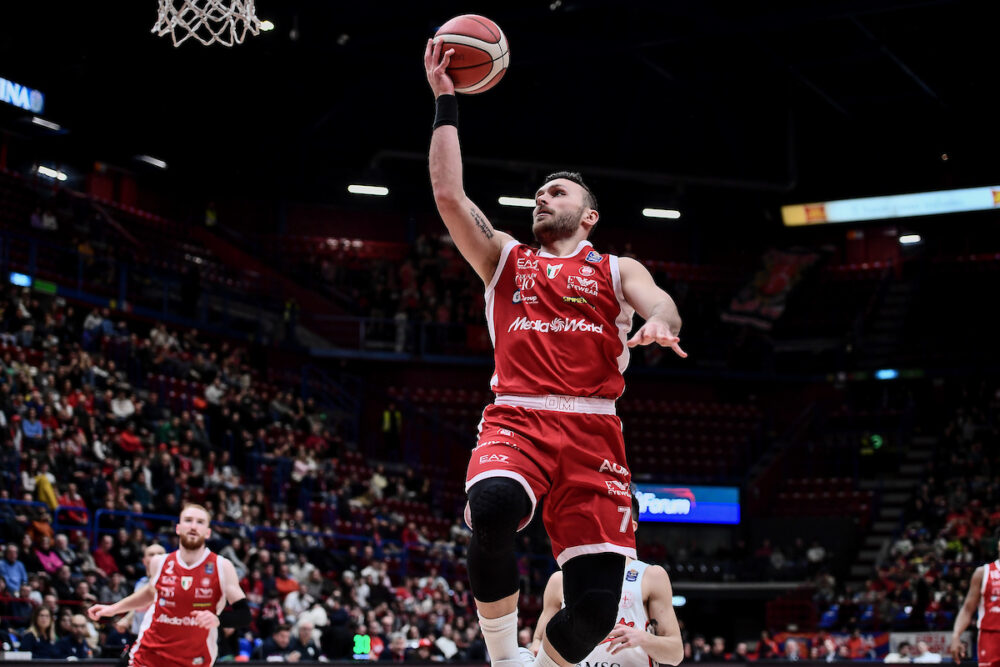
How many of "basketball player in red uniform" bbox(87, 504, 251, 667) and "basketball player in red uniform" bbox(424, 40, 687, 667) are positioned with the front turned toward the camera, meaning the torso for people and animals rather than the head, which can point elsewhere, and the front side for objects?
2

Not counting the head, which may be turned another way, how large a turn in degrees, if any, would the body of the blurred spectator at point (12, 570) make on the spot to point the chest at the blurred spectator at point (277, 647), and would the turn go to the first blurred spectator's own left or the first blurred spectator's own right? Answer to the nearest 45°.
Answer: approximately 45° to the first blurred spectator's own left

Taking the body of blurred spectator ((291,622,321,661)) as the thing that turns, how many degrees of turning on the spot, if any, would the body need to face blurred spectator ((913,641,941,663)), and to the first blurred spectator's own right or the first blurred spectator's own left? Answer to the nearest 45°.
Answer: approximately 45° to the first blurred spectator's own left

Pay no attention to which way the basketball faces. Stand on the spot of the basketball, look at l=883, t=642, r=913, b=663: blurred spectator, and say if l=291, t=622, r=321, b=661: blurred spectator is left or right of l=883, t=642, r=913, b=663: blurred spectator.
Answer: left

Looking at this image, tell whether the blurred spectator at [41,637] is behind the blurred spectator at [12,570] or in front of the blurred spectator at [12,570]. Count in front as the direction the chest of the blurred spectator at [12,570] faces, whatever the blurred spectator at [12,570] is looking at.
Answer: in front

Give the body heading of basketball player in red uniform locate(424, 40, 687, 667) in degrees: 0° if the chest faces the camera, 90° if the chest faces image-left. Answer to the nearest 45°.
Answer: approximately 0°

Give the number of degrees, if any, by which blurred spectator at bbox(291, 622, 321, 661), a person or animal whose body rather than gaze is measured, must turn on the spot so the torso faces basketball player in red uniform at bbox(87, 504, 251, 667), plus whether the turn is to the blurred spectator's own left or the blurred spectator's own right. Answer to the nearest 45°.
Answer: approximately 45° to the blurred spectator's own right
